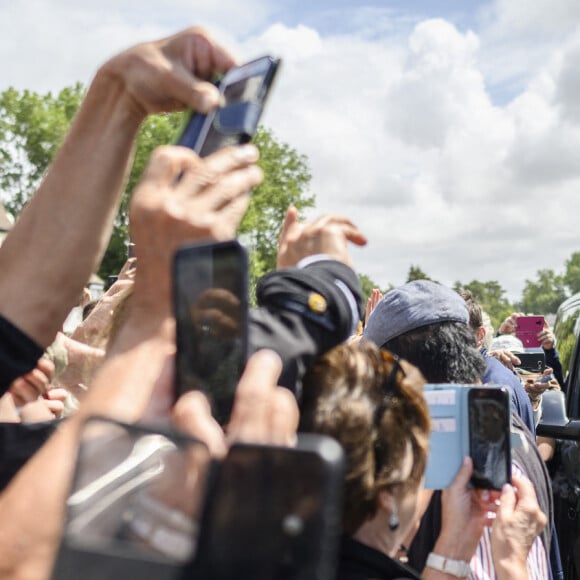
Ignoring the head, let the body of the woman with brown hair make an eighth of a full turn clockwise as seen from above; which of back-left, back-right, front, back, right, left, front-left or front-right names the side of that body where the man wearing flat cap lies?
left

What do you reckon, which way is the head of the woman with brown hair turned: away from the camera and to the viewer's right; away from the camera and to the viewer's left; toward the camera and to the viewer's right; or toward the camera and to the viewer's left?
away from the camera and to the viewer's right

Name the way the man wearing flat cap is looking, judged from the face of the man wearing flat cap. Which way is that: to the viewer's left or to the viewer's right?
to the viewer's right

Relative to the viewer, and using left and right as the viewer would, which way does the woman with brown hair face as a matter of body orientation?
facing away from the viewer and to the right of the viewer

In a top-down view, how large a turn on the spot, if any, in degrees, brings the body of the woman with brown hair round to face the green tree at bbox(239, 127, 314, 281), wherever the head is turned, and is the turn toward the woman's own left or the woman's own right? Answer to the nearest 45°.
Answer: approximately 45° to the woman's own left
